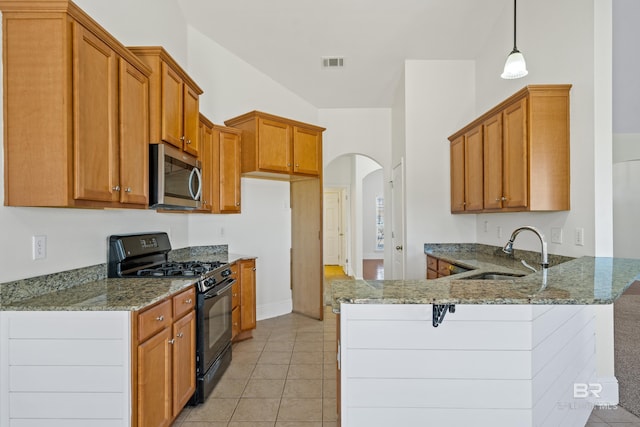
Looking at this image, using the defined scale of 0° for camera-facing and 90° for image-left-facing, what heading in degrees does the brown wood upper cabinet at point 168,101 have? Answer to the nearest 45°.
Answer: approximately 315°

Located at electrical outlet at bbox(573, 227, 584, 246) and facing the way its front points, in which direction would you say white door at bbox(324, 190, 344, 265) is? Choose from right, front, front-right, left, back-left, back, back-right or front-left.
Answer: right

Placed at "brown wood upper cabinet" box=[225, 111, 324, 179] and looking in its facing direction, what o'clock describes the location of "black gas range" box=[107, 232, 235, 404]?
The black gas range is roughly at 2 o'clock from the brown wood upper cabinet.

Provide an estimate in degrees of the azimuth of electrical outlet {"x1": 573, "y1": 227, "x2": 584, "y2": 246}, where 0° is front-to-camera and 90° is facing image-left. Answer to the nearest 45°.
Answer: approximately 45°

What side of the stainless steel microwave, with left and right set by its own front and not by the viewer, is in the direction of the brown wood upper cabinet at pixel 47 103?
right

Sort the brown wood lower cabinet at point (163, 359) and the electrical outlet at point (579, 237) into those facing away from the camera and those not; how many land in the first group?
0

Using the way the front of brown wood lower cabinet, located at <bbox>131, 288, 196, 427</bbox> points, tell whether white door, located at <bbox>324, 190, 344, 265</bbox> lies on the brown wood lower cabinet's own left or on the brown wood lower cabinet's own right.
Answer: on the brown wood lower cabinet's own left
